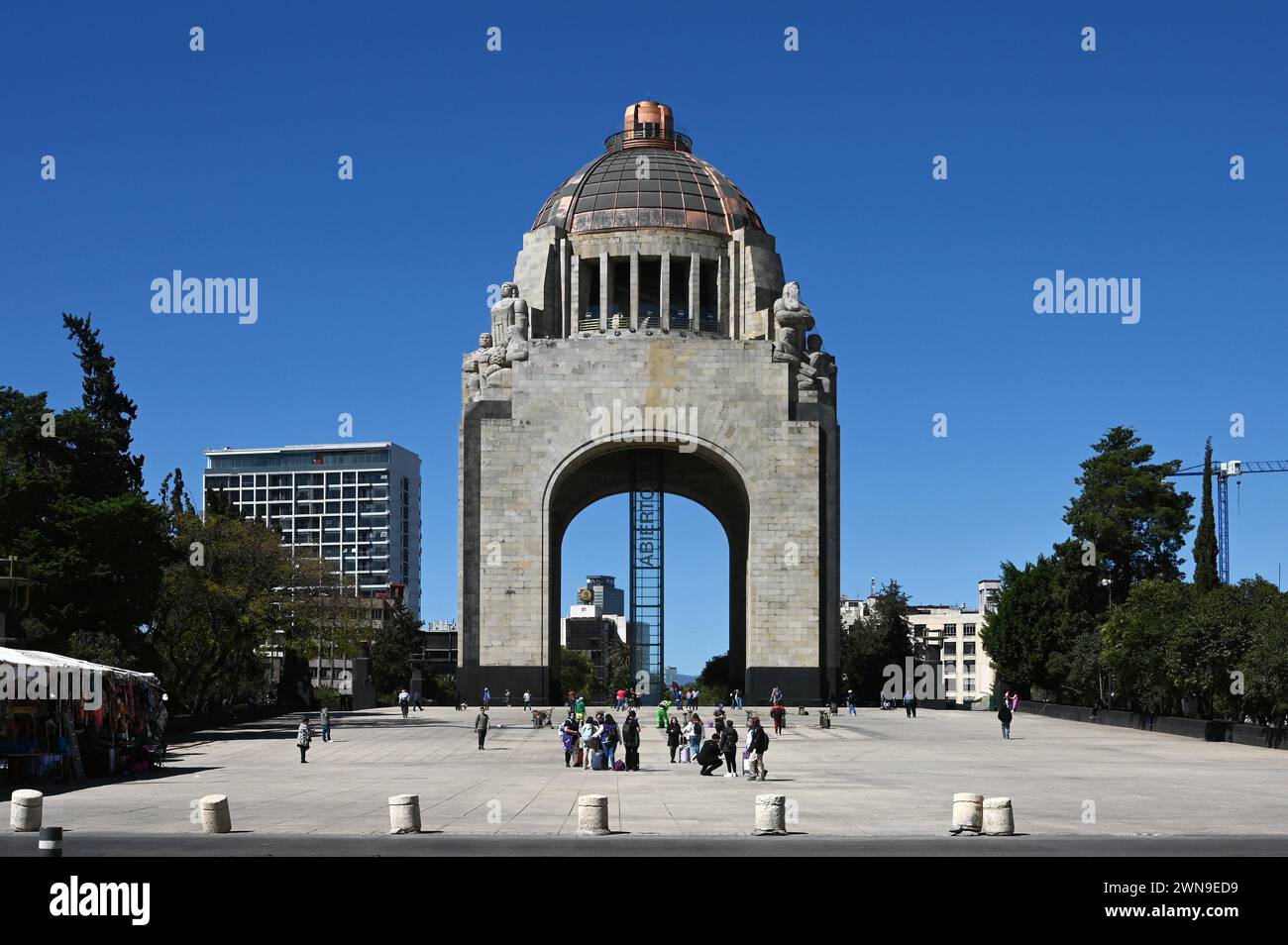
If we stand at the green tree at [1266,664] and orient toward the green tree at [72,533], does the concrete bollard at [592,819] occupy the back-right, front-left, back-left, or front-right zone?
front-left

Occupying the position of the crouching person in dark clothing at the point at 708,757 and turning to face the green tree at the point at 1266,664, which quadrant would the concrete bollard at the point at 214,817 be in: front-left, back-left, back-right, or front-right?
back-right

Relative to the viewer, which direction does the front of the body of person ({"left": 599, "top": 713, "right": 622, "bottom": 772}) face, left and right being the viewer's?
facing away from the viewer

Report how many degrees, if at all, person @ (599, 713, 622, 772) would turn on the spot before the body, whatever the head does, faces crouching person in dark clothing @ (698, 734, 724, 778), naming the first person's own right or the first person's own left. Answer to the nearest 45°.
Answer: approximately 135° to the first person's own right

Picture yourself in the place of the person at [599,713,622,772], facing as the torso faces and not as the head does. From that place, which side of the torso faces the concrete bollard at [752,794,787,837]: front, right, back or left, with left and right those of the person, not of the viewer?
back

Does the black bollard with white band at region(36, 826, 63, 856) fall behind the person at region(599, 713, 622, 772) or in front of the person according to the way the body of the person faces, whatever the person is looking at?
behind

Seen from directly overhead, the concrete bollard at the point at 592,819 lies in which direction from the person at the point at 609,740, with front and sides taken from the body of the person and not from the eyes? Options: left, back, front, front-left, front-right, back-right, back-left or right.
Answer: back

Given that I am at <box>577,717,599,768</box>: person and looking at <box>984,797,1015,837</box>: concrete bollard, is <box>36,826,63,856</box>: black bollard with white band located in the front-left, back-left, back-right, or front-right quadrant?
front-right

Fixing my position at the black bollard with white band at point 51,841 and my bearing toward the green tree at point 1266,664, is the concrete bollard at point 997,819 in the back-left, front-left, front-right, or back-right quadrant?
front-right
